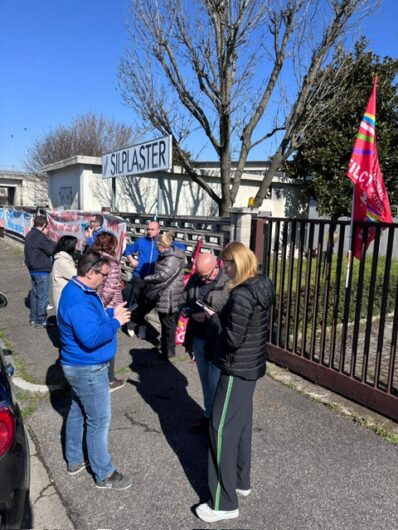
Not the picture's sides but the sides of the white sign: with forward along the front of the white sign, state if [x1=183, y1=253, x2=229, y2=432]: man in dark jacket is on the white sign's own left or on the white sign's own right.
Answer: on the white sign's own left

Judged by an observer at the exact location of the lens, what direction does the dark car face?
facing away from the viewer

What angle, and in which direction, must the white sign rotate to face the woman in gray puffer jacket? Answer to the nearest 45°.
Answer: approximately 45° to its left

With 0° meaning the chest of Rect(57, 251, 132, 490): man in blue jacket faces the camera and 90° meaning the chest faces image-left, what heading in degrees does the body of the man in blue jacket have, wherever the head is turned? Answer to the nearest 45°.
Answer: approximately 270°

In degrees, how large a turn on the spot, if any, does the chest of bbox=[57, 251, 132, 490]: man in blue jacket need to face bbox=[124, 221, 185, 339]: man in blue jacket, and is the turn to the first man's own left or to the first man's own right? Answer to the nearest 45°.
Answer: approximately 90° to the first man's own left

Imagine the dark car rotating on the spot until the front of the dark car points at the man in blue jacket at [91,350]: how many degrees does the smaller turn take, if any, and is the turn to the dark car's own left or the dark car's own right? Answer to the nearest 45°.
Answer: approximately 45° to the dark car's own right

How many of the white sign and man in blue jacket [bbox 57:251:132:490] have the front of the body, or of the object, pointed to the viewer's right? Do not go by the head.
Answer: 1

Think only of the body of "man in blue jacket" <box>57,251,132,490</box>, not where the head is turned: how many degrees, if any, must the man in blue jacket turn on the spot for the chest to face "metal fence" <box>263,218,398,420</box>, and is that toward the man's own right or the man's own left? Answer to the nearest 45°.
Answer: approximately 45° to the man's own left

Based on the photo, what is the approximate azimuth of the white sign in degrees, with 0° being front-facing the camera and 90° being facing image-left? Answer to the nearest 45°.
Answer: approximately 45°

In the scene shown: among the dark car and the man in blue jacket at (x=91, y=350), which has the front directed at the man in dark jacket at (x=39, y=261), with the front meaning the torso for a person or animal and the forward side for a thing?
the dark car

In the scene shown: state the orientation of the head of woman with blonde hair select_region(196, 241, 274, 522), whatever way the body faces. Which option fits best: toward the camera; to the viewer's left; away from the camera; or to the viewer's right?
to the viewer's left

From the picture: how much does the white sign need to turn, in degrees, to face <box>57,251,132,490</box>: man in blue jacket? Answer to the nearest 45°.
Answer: approximately 45° to its left

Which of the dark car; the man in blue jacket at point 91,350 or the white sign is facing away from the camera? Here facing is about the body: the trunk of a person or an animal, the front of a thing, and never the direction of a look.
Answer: the dark car

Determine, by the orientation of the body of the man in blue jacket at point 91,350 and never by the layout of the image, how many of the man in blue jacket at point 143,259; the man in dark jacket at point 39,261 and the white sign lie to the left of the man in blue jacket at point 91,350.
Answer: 3

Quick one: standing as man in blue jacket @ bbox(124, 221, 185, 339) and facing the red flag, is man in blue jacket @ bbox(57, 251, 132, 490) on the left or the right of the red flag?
right

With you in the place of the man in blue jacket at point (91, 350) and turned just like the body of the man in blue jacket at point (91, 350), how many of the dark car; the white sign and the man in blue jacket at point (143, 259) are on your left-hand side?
2
